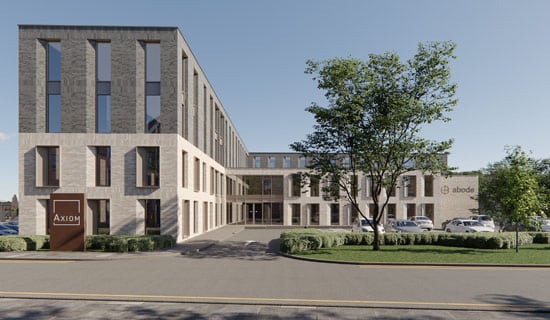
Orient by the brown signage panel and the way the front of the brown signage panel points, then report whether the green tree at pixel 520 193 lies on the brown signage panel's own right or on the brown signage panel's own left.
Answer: on the brown signage panel's own left

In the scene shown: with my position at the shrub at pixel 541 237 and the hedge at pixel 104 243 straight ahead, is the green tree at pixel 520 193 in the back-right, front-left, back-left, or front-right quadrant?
front-left

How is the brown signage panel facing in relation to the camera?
toward the camera

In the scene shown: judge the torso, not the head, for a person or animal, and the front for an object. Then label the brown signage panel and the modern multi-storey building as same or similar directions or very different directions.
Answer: same or similar directions

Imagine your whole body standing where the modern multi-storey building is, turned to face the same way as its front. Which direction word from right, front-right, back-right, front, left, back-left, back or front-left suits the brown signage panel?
front

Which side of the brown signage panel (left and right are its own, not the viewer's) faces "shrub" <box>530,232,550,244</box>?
left

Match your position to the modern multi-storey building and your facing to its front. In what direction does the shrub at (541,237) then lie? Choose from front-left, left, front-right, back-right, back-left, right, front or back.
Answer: left

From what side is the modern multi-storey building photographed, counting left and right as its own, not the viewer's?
front
